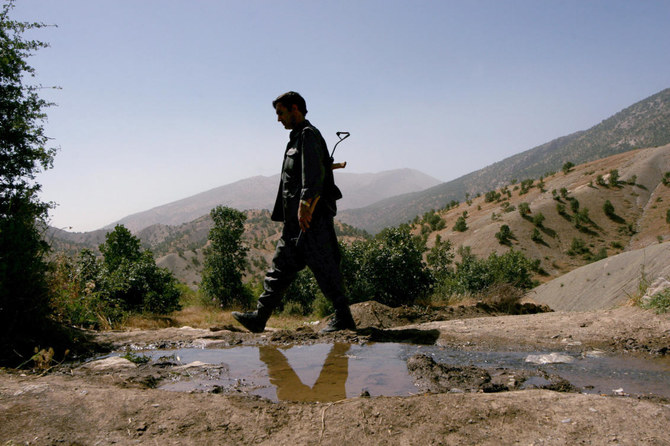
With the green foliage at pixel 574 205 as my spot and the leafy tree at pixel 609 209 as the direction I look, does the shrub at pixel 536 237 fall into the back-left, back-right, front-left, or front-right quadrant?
back-right

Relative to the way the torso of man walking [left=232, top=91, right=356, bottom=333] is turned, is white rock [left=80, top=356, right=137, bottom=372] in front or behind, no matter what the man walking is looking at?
in front

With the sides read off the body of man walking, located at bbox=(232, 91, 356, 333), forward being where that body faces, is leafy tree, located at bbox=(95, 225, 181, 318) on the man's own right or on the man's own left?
on the man's own right

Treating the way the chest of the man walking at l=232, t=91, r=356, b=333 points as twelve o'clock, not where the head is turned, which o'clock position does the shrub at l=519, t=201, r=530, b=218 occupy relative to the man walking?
The shrub is roughly at 4 o'clock from the man walking.

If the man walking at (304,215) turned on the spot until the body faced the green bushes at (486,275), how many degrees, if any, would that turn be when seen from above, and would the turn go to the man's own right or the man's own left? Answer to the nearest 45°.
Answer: approximately 135° to the man's own right

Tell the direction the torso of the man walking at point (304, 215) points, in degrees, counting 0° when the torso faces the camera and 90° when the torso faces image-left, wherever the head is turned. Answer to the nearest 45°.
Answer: approximately 90°

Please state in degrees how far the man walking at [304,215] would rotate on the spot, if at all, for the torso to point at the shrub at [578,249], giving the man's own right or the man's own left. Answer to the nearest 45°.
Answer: approximately 135° to the man's own right
